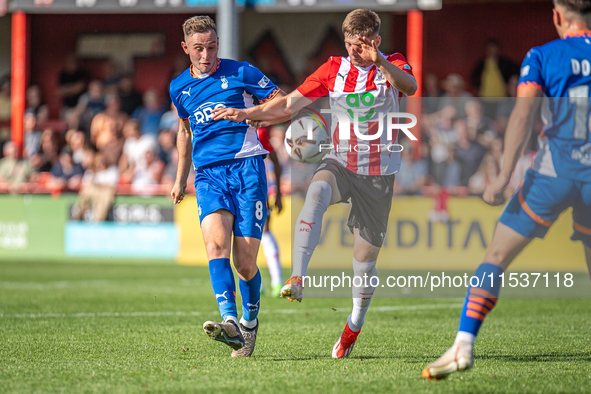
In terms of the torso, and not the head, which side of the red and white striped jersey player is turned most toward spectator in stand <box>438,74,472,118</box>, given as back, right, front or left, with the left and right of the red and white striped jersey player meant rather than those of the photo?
back

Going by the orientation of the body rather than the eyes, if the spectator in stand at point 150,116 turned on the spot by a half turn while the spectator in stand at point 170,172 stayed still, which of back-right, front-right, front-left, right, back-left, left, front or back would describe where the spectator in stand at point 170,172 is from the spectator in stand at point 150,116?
back

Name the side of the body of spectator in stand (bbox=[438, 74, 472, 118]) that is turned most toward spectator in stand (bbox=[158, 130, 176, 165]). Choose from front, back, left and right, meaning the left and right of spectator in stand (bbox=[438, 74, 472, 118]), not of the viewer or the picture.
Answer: right

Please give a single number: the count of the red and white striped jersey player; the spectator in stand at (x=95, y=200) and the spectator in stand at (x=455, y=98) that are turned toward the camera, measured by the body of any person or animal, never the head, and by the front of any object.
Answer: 3

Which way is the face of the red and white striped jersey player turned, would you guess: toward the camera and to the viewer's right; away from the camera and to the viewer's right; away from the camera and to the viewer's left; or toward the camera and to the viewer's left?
toward the camera and to the viewer's left

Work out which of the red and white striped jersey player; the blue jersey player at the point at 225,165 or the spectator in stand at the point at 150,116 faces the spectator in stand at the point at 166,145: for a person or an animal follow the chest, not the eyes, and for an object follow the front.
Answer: the spectator in stand at the point at 150,116

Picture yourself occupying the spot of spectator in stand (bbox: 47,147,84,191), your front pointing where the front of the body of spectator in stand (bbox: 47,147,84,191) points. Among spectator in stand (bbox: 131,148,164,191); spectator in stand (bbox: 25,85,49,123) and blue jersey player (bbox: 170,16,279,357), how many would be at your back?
1

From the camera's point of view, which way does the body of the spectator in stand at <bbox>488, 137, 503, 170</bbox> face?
toward the camera

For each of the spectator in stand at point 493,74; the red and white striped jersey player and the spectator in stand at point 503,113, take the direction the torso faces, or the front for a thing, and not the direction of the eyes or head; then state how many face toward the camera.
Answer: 3

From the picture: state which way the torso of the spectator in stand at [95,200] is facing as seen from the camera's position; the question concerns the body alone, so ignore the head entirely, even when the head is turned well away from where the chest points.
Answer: toward the camera

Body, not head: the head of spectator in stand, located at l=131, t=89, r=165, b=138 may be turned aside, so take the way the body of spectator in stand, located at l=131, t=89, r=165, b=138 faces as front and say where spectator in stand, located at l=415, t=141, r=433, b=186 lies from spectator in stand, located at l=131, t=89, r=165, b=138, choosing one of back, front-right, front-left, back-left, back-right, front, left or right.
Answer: front-left

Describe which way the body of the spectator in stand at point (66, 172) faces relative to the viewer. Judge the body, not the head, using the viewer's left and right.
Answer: facing the viewer
